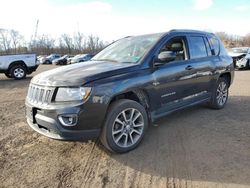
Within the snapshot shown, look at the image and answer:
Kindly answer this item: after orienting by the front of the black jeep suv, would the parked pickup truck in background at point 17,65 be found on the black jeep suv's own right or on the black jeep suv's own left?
on the black jeep suv's own right

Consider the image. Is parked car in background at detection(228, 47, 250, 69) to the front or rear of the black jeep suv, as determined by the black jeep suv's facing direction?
to the rear

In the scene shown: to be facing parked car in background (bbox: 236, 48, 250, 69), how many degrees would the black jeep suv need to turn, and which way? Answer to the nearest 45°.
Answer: approximately 180°

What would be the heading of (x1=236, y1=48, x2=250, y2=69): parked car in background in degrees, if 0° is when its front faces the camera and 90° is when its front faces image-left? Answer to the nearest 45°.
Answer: approximately 45°

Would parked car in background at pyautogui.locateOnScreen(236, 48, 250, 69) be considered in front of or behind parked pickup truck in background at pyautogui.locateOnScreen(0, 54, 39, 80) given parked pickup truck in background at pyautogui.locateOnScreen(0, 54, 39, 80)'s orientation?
behind

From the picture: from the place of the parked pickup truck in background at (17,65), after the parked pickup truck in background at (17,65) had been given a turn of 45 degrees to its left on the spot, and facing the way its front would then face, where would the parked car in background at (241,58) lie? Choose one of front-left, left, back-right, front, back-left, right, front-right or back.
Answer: back-left
